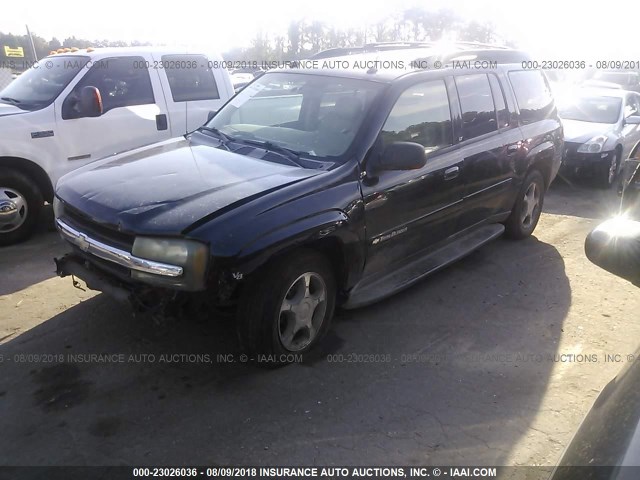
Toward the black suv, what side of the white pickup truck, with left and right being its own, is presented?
left

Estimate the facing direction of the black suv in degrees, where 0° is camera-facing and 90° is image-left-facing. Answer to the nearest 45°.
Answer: approximately 45°

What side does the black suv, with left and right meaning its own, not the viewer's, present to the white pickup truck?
right

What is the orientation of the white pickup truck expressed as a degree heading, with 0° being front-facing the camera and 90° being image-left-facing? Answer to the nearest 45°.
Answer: approximately 45°
